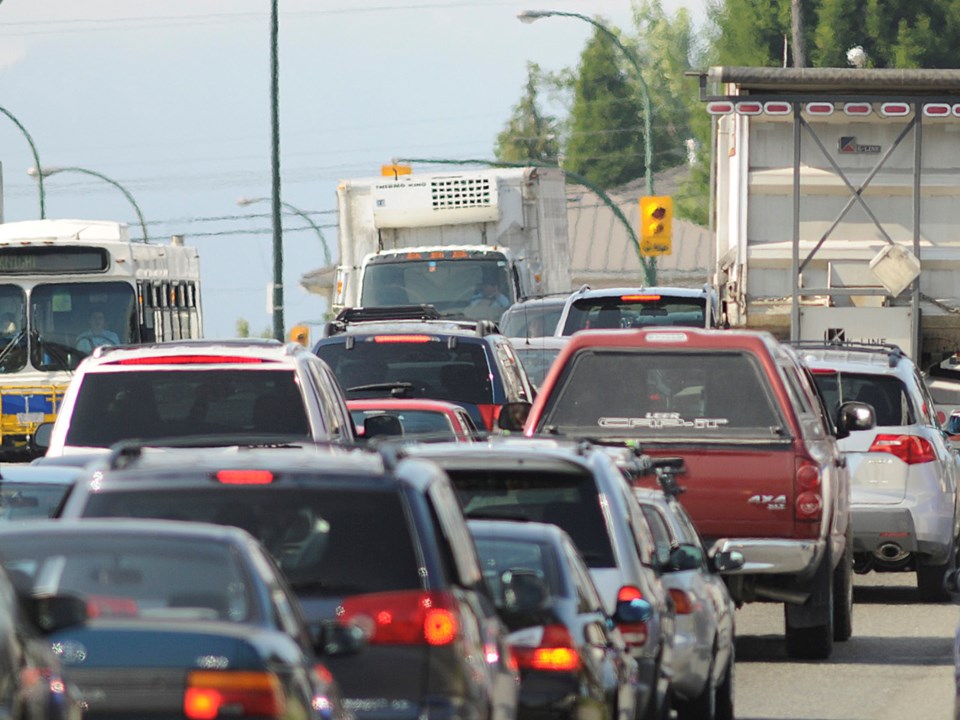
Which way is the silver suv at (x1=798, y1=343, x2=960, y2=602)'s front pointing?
away from the camera

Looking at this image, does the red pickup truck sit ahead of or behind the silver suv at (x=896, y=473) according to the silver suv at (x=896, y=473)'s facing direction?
behind

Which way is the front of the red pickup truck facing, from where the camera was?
facing away from the viewer

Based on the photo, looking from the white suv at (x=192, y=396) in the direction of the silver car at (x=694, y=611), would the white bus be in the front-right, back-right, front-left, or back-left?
back-left

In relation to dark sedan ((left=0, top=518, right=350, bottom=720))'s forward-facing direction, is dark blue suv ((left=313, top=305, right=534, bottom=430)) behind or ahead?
ahead

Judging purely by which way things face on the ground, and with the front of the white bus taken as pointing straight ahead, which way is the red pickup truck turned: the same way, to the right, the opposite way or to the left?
the opposite way

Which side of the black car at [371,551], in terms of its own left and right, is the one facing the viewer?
back

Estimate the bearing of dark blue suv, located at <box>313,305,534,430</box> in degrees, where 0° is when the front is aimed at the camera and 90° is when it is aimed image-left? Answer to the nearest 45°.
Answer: approximately 180°

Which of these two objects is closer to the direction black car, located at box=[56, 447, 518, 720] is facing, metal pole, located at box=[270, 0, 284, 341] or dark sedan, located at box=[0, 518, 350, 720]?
the metal pole

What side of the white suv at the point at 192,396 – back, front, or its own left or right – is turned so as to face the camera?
back

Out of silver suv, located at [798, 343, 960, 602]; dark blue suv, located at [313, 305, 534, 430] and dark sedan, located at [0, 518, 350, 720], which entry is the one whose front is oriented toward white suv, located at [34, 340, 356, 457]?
the dark sedan

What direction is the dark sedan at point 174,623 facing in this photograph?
away from the camera

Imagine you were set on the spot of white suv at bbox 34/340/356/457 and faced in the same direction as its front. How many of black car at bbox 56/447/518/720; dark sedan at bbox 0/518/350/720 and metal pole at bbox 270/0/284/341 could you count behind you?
2
